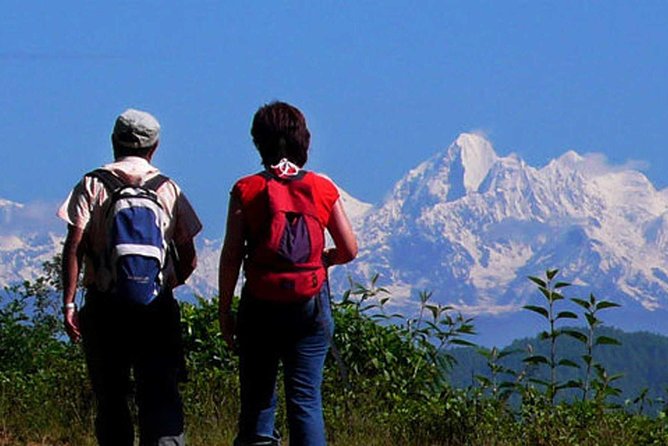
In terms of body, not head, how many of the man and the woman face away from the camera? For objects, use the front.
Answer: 2

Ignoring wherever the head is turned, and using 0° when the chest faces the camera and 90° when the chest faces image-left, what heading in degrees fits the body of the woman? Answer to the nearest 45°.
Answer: approximately 180°

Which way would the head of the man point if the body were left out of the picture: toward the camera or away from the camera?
away from the camera

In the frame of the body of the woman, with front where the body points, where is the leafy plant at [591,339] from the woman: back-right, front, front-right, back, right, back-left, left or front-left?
front-right

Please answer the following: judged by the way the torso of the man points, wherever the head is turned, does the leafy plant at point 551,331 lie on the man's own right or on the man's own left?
on the man's own right

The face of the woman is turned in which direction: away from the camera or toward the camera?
away from the camera

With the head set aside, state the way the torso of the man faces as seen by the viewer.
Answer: away from the camera

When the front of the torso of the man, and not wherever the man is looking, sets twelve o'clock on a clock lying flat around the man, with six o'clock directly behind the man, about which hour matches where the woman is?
The woman is roughly at 4 o'clock from the man.

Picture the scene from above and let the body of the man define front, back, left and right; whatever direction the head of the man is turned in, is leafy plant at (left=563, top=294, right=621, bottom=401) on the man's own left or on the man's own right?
on the man's own right
